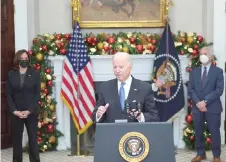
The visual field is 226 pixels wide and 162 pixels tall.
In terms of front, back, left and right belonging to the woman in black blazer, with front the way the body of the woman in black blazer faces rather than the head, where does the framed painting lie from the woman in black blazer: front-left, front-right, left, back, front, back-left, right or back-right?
back-left

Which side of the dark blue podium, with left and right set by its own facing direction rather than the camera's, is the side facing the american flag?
back

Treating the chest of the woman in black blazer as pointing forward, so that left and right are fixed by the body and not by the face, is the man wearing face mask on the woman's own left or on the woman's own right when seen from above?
on the woman's own left

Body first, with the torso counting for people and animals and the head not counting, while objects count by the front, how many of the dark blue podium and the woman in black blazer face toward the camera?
2

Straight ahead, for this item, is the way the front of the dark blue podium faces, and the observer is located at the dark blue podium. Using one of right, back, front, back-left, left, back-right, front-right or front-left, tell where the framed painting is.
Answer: back

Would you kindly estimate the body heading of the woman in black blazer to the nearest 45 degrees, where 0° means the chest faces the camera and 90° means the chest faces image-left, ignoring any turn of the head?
approximately 0°

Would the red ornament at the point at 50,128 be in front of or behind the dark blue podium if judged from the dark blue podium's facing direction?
behind

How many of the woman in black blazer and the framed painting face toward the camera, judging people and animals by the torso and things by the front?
2
